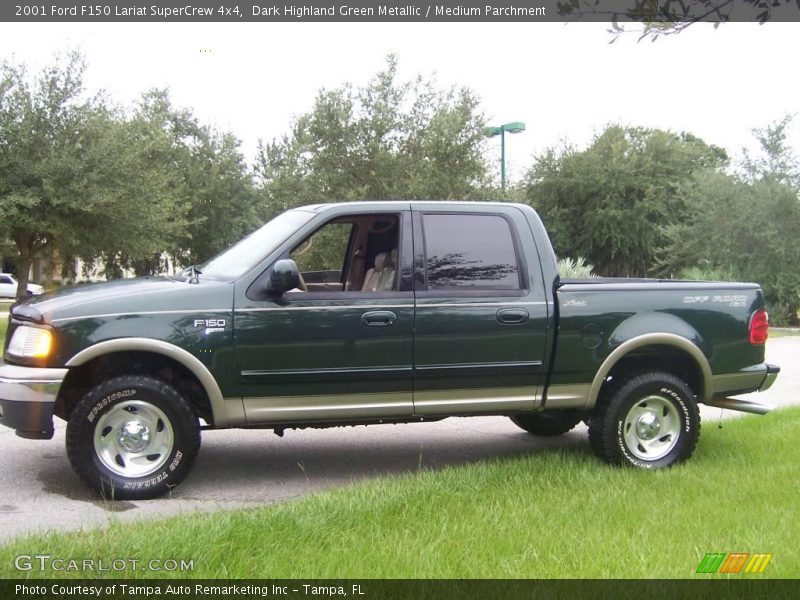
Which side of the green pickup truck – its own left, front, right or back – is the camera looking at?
left

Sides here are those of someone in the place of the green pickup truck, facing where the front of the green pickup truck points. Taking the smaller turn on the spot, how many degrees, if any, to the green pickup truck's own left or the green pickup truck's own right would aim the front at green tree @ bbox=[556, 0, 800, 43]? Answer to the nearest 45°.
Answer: approximately 135° to the green pickup truck's own left

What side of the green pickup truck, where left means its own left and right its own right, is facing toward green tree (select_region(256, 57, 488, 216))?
right

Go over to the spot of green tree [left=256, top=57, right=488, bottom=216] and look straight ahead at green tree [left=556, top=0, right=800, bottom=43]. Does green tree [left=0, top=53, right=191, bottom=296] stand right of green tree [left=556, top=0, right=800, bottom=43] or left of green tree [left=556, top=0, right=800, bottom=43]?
right

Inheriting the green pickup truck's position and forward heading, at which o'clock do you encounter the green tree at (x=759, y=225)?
The green tree is roughly at 4 o'clock from the green pickup truck.

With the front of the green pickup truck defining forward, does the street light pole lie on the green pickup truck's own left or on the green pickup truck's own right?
on the green pickup truck's own right

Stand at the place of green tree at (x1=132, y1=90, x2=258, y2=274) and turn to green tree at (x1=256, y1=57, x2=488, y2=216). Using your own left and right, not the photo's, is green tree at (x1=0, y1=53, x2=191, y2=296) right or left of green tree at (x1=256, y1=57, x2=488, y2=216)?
right

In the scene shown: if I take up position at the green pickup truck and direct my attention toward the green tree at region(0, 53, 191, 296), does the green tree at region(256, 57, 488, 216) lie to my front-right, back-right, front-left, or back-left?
front-right

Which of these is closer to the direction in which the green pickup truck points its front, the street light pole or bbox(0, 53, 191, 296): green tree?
the green tree
